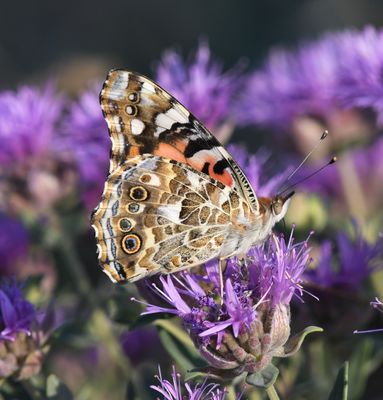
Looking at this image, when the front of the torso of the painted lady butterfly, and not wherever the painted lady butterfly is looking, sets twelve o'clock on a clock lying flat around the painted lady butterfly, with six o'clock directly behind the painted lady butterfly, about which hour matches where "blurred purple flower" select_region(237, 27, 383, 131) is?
The blurred purple flower is roughly at 10 o'clock from the painted lady butterfly.

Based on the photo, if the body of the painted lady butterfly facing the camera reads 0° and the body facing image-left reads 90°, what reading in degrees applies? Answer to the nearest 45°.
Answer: approximately 270°

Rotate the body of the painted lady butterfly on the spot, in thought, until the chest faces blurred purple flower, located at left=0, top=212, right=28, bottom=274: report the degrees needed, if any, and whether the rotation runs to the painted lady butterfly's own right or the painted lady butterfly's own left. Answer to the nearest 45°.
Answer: approximately 135° to the painted lady butterfly's own left

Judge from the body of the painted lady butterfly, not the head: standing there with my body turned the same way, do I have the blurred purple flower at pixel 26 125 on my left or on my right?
on my left

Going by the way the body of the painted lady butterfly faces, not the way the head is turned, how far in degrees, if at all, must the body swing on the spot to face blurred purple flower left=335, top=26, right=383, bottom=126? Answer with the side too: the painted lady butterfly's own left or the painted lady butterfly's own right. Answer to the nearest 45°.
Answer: approximately 45° to the painted lady butterfly's own left

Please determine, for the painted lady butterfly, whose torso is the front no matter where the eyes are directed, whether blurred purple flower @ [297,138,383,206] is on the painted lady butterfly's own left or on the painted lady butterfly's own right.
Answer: on the painted lady butterfly's own left

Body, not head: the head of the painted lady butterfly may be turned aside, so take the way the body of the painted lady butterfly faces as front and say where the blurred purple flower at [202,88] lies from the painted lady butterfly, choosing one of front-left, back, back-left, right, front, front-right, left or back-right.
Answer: left
